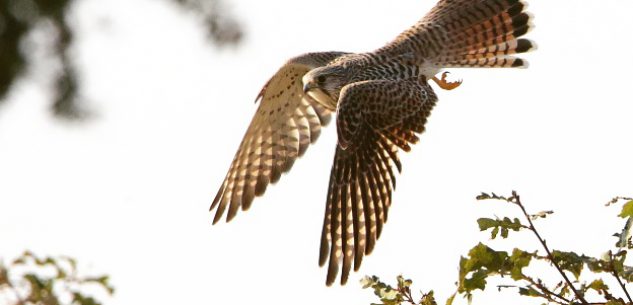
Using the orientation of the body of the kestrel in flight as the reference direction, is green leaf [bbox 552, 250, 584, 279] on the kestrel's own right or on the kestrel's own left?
on the kestrel's own left

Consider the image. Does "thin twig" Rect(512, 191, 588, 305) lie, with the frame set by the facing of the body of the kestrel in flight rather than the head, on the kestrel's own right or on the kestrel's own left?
on the kestrel's own left

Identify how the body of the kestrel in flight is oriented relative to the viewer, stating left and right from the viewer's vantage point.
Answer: facing the viewer and to the left of the viewer
